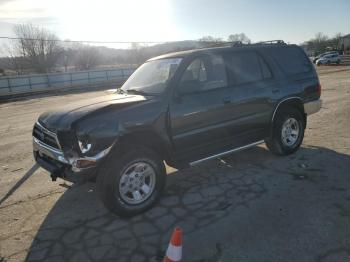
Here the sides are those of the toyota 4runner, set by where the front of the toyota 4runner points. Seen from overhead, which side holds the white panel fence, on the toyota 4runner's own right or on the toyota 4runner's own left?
on the toyota 4runner's own right

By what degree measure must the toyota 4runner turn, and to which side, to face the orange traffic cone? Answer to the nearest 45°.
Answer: approximately 45° to its left

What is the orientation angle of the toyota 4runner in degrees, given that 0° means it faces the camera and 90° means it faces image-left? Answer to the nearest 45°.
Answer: approximately 45°

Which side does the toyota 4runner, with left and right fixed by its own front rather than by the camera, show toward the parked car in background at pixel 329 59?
back

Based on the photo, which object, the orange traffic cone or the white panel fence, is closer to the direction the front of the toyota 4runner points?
the orange traffic cone
